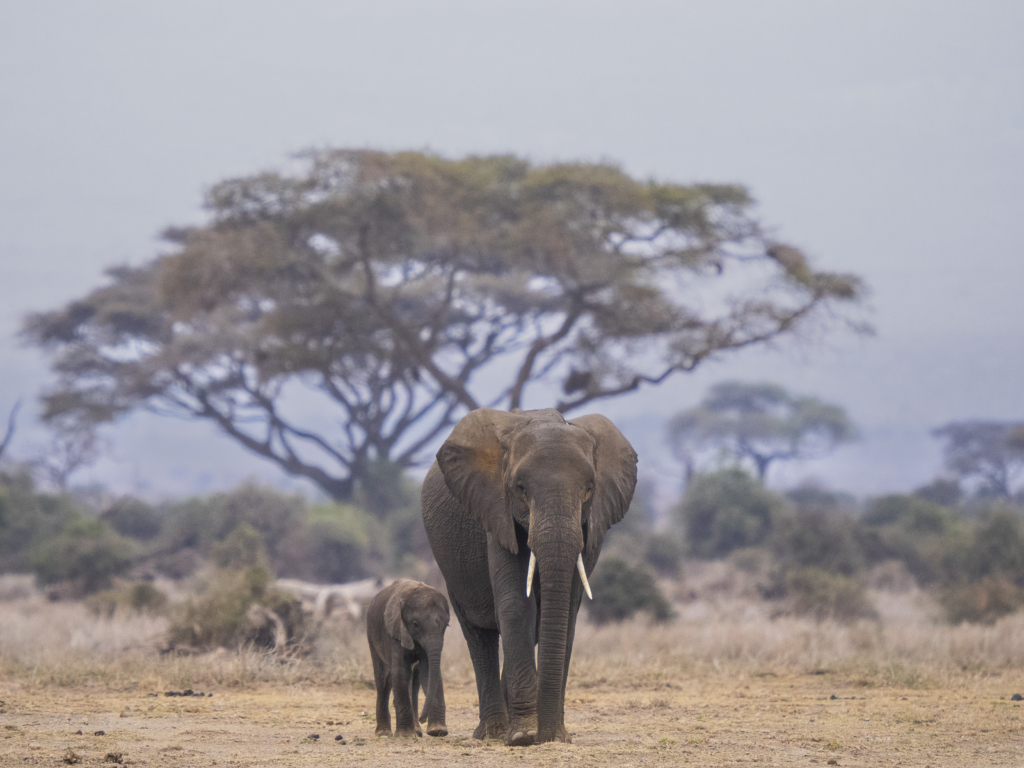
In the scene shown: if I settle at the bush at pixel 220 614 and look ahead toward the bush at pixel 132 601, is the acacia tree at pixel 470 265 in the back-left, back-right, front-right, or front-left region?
front-right

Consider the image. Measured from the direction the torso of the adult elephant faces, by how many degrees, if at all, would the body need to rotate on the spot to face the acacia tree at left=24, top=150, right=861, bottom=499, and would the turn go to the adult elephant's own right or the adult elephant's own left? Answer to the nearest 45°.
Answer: approximately 135° to the adult elephant's own left

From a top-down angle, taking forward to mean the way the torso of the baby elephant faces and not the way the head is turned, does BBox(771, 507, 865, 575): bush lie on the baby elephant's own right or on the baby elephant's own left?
on the baby elephant's own left

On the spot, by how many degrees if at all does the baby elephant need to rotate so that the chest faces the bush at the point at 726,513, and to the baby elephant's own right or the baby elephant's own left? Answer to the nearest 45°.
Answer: approximately 135° to the baby elephant's own left

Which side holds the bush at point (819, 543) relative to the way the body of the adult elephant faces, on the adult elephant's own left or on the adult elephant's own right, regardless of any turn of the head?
on the adult elephant's own left

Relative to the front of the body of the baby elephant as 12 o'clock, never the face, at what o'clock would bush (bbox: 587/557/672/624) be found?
The bush is roughly at 8 o'clock from the baby elephant.

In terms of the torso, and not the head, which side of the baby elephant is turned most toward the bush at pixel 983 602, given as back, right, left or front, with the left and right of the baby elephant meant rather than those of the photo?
left

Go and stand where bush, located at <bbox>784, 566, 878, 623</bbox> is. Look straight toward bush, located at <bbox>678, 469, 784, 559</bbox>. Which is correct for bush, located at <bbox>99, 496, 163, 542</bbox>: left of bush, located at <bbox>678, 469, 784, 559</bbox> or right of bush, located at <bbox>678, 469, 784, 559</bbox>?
left

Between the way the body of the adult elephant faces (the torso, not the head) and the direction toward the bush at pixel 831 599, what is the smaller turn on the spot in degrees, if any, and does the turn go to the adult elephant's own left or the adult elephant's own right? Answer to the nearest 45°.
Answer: approximately 135° to the adult elephant's own left

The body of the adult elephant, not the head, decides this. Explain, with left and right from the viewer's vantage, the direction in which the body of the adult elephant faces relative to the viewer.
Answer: facing the viewer and to the right of the viewer

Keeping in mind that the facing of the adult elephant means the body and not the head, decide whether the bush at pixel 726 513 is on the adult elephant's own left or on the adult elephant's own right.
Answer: on the adult elephant's own left
